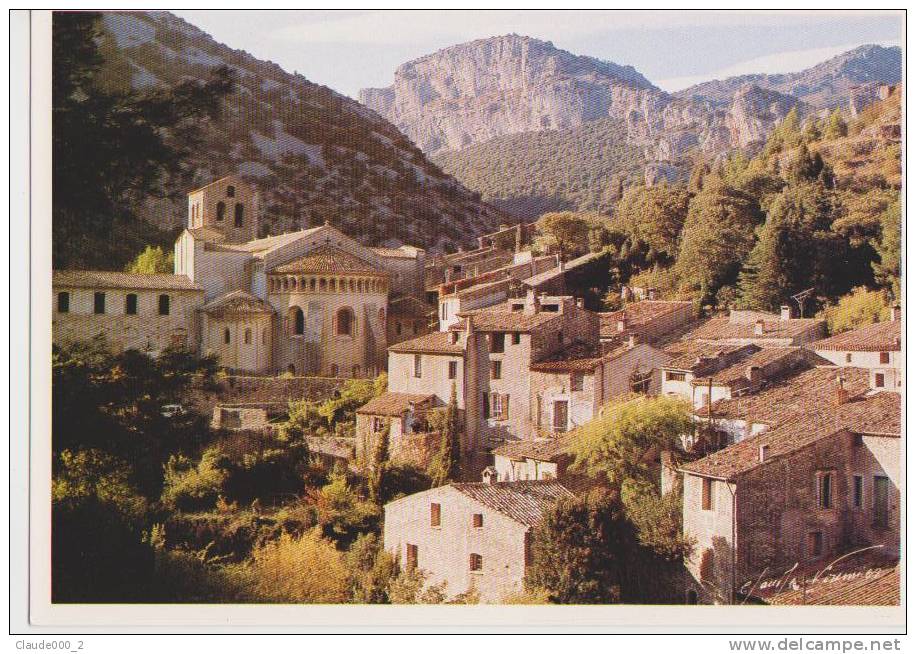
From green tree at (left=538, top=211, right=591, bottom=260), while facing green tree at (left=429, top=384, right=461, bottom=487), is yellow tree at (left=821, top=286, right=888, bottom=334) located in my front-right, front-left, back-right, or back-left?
front-left

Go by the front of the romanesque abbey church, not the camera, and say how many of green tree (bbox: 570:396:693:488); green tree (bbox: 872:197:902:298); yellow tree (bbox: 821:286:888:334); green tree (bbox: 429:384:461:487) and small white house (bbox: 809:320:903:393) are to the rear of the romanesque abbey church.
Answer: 5

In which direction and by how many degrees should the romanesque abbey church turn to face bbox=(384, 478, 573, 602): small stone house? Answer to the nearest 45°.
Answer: approximately 135° to its left

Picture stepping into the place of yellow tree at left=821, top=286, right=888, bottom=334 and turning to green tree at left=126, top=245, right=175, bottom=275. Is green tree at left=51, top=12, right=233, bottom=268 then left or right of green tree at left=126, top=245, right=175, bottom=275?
right

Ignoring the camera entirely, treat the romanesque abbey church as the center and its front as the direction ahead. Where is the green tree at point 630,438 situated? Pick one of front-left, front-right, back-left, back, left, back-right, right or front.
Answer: back

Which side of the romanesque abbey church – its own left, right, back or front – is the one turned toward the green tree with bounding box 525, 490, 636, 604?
back

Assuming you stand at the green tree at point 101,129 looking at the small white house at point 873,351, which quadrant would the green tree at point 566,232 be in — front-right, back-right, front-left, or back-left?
front-left

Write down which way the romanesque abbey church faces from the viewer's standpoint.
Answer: facing away from the viewer and to the left of the viewer

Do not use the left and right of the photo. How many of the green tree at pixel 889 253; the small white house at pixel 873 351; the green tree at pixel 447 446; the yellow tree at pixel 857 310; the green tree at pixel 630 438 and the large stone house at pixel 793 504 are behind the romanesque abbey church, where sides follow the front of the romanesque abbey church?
6

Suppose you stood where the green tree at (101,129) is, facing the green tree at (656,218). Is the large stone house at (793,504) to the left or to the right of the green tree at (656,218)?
right
